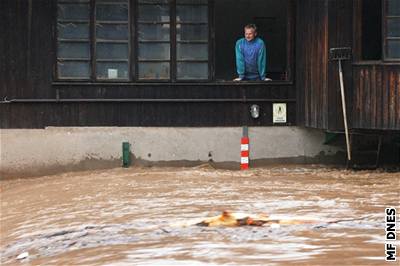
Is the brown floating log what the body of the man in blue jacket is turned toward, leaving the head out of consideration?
yes

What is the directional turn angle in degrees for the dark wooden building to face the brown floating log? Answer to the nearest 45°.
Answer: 0° — it already faces it

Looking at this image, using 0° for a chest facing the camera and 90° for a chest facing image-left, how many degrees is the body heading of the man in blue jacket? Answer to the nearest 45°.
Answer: approximately 0°

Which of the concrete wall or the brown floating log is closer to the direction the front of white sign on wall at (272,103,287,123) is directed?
the brown floating log

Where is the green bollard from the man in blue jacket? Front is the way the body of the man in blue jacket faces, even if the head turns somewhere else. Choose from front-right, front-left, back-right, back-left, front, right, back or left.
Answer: right
